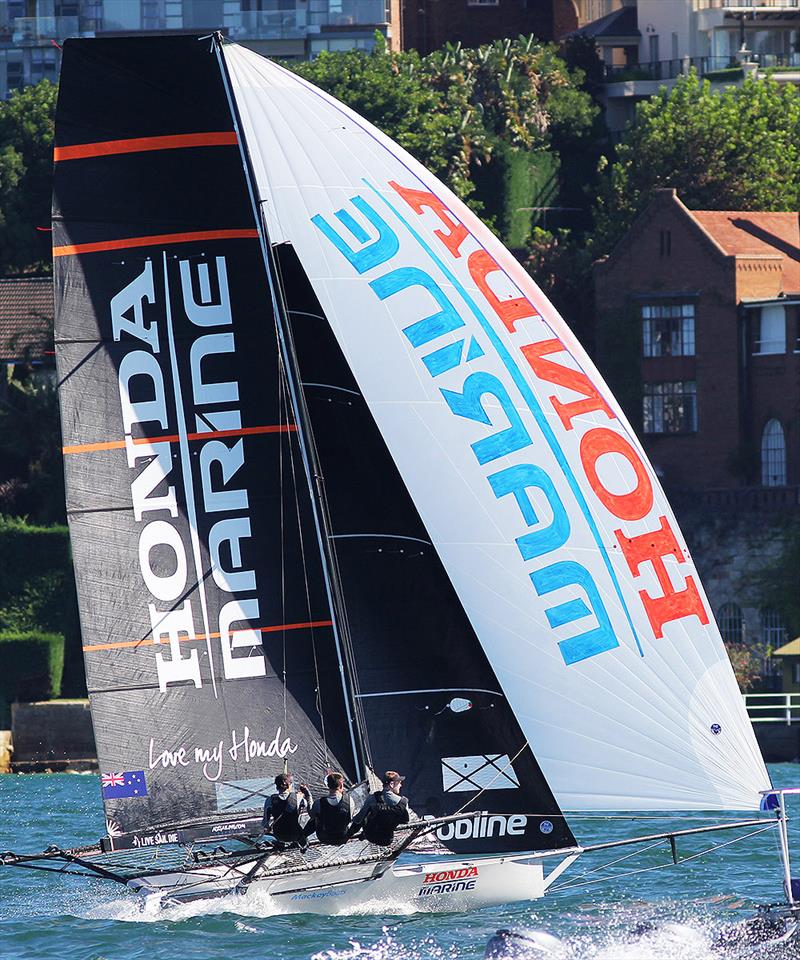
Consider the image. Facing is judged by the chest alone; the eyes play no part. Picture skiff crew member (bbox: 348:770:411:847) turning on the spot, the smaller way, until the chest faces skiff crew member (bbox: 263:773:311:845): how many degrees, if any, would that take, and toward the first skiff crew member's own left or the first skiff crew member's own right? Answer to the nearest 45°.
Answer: approximately 135° to the first skiff crew member's own left

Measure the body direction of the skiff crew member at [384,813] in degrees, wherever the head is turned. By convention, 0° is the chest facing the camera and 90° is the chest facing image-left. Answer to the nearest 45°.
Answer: approximately 225°

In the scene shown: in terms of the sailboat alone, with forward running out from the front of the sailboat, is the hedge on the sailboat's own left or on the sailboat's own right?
on the sailboat's own left

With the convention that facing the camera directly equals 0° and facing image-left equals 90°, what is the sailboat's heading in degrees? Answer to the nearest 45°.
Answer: approximately 270°

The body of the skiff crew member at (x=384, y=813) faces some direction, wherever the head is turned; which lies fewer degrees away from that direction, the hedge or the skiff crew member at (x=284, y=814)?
the hedge
